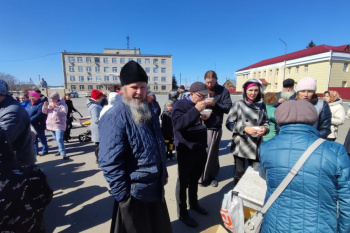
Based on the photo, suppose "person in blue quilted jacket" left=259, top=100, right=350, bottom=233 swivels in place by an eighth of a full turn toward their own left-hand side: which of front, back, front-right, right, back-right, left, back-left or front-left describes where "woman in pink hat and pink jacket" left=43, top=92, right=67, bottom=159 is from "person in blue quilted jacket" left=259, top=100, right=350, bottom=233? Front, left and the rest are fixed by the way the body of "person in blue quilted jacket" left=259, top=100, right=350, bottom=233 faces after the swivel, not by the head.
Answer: front-left

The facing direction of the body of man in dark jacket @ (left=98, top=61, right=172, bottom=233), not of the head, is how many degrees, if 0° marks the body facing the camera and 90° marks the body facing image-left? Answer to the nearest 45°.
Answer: approximately 315°

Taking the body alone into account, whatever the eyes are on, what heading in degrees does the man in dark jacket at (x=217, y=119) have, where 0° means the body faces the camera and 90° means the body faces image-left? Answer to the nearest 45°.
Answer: approximately 45°

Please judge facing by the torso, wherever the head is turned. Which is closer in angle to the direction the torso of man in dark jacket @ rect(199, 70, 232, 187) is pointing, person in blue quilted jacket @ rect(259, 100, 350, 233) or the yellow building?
the person in blue quilted jacket

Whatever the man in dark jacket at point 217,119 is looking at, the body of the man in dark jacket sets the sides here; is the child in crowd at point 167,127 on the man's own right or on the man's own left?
on the man's own right

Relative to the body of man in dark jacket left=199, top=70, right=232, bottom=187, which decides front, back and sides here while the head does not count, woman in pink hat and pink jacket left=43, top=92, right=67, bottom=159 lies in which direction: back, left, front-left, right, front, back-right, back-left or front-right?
front-right

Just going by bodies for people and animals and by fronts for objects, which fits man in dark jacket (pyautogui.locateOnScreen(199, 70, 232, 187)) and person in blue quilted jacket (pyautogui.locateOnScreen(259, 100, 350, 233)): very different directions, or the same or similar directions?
very different directions

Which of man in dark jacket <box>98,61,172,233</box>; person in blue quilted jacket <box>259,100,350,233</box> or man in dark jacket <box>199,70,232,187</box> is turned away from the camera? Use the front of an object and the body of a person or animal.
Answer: the person in blue quilted jacket

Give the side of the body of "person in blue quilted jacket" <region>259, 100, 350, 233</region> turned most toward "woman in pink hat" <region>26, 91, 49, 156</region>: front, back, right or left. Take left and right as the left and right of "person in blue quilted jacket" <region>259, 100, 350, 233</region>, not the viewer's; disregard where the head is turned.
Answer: left

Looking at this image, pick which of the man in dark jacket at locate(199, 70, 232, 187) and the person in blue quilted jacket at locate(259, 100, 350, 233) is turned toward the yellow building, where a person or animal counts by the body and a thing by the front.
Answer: the person in blue quilted jacket

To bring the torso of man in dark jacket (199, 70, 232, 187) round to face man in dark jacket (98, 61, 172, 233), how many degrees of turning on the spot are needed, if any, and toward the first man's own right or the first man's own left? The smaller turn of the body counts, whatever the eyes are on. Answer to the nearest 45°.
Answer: approximately 45° to the first man's own left

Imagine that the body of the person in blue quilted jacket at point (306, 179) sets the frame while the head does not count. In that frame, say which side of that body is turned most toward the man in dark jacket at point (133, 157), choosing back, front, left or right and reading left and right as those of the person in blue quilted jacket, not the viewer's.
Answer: left

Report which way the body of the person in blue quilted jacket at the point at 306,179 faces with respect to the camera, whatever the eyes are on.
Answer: away from the camera
